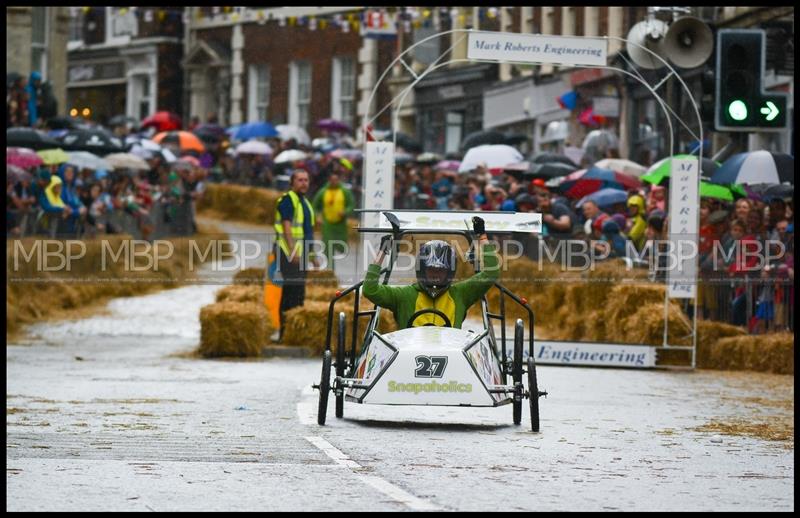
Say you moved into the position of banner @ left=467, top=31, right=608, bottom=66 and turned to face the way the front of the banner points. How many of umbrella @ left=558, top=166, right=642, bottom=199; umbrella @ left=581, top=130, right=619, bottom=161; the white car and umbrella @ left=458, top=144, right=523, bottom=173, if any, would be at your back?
3

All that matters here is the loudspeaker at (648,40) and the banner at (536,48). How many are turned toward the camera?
1

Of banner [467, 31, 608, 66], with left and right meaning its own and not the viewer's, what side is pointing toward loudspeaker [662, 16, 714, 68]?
left

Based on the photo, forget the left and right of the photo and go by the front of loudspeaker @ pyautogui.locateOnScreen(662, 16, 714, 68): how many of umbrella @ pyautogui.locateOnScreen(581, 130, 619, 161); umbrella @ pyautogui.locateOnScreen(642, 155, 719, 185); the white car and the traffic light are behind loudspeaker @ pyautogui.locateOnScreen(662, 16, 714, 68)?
2

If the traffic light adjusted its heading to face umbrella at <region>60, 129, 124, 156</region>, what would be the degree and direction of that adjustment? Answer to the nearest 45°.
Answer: approximately 135° to its right

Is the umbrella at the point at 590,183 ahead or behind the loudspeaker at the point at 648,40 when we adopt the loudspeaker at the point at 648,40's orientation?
ahead

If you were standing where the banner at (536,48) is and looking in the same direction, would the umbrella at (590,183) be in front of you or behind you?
behind

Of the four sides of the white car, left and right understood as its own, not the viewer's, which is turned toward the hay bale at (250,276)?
back
